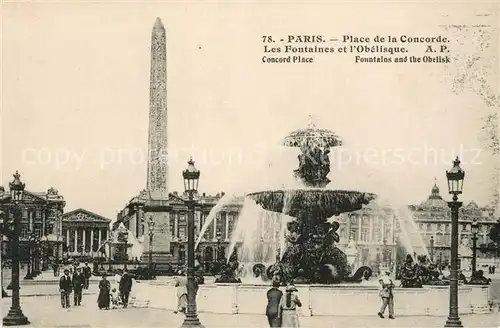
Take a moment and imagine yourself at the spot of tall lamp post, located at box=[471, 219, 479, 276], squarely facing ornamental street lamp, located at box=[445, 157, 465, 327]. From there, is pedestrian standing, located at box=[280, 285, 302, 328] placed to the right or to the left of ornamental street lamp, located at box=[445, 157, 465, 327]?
right

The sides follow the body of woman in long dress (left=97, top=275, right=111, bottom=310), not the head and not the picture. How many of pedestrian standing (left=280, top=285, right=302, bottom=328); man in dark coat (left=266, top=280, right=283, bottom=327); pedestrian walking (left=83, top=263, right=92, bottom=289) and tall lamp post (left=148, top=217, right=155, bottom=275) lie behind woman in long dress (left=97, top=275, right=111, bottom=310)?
2

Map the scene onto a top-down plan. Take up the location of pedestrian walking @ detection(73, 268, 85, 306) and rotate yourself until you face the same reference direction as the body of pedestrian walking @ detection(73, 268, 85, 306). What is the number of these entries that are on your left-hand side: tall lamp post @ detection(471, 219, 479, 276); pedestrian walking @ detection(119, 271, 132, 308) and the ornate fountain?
3

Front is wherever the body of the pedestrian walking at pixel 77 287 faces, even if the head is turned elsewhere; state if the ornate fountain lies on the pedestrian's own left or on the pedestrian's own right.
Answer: on the pedestrian's own left

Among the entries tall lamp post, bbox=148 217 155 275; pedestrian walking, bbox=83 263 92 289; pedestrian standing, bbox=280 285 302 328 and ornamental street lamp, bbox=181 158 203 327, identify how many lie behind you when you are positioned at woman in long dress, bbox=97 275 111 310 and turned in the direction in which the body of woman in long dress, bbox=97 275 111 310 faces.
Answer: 2
